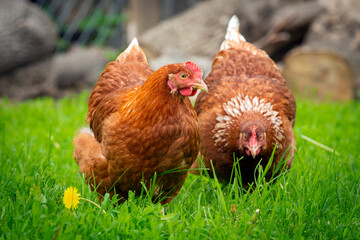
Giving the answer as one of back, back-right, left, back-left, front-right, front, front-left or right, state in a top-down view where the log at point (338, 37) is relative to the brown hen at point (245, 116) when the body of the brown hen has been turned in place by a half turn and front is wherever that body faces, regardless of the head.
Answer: front

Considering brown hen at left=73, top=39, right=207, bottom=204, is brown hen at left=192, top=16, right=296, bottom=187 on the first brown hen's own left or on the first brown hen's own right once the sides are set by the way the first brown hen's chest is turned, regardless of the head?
on the first brown hen's own left

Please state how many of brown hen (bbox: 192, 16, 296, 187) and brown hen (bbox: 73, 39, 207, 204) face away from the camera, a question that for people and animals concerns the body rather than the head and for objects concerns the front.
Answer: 0

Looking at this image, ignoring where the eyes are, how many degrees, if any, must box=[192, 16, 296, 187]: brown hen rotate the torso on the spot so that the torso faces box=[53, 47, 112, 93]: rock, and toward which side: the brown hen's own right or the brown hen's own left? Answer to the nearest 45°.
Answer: approximately 135° to the brown hen's own right

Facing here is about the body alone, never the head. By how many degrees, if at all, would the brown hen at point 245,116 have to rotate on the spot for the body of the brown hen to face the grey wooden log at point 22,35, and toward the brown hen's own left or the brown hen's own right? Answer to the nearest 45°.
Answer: approximately 135° to the brown hen's own right

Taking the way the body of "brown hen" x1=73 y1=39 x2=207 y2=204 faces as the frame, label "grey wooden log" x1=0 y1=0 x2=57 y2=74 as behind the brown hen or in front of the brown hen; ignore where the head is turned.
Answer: behind

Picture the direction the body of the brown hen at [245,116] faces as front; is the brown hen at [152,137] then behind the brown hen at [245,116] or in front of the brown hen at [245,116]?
in front

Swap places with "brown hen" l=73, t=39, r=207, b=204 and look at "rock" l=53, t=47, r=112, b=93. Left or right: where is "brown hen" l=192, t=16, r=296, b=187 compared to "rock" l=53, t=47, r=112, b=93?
right

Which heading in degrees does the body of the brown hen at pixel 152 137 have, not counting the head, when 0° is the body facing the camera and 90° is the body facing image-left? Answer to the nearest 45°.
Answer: approximately 315°

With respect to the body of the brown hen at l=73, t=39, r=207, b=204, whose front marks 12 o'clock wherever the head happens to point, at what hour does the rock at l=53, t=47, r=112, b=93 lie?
The rock is roughly at 7 o'clock from the brown hen.

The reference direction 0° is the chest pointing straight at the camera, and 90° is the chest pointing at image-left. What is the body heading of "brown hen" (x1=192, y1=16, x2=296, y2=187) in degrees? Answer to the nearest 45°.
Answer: approximately 0°
